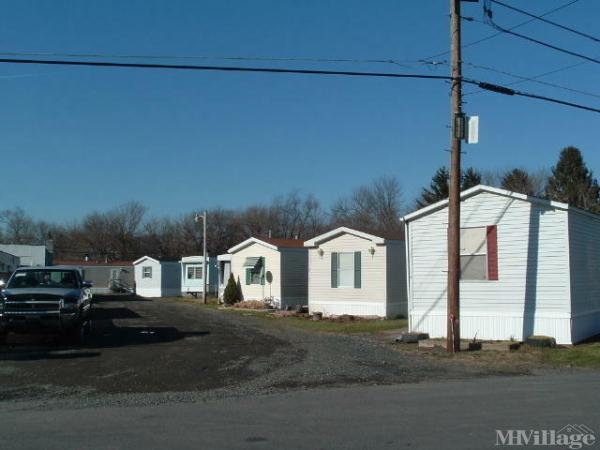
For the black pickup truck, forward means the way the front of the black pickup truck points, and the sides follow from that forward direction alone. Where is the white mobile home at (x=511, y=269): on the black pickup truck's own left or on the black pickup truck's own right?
on the black pickup truck's own left

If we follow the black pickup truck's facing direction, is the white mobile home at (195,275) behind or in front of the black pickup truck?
behind

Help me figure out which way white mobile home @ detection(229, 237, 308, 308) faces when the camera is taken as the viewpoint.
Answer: facing the viewer and to the left of the viewer

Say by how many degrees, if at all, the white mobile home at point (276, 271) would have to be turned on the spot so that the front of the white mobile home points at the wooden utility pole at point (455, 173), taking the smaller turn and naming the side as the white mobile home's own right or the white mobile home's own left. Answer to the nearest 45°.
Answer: approximately 45° to the white mobile home's own left

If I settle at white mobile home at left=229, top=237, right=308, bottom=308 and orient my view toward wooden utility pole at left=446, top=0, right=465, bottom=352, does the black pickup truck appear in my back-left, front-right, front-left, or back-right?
front-right

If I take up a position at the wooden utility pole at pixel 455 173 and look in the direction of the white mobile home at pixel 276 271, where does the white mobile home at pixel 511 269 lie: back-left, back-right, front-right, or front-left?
front-right

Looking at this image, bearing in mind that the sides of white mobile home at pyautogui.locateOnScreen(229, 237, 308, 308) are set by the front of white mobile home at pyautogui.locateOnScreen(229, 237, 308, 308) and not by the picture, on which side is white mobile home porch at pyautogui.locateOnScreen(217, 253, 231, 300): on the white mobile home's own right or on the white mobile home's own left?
on the white mobile home's own right

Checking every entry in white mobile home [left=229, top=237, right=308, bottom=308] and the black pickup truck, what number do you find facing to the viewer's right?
0

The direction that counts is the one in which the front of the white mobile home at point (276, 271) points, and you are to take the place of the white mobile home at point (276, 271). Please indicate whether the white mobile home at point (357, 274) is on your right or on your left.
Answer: on your left

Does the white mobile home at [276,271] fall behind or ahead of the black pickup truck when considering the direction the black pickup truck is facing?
behind

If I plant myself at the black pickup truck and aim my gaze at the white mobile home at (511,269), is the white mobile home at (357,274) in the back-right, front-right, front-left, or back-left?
front-left

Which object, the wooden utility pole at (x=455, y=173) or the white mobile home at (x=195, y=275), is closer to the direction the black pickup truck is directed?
the wooden utility pole

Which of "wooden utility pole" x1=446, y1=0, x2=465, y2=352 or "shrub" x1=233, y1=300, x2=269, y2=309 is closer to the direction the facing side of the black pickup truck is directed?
the wooden utility pole

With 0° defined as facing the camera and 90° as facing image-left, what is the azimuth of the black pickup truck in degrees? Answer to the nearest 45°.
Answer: approximately 0°

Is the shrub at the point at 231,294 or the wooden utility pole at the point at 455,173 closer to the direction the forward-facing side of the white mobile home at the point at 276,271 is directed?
the shrub

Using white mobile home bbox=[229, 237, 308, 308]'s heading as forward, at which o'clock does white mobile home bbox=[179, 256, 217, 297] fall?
white mobile home bbox=[179, 256, 217, 297] is roughly at 4 o'clock from white mobile home bbox=[229, 237, 308, 308].

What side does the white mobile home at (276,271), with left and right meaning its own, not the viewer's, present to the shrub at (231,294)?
front
